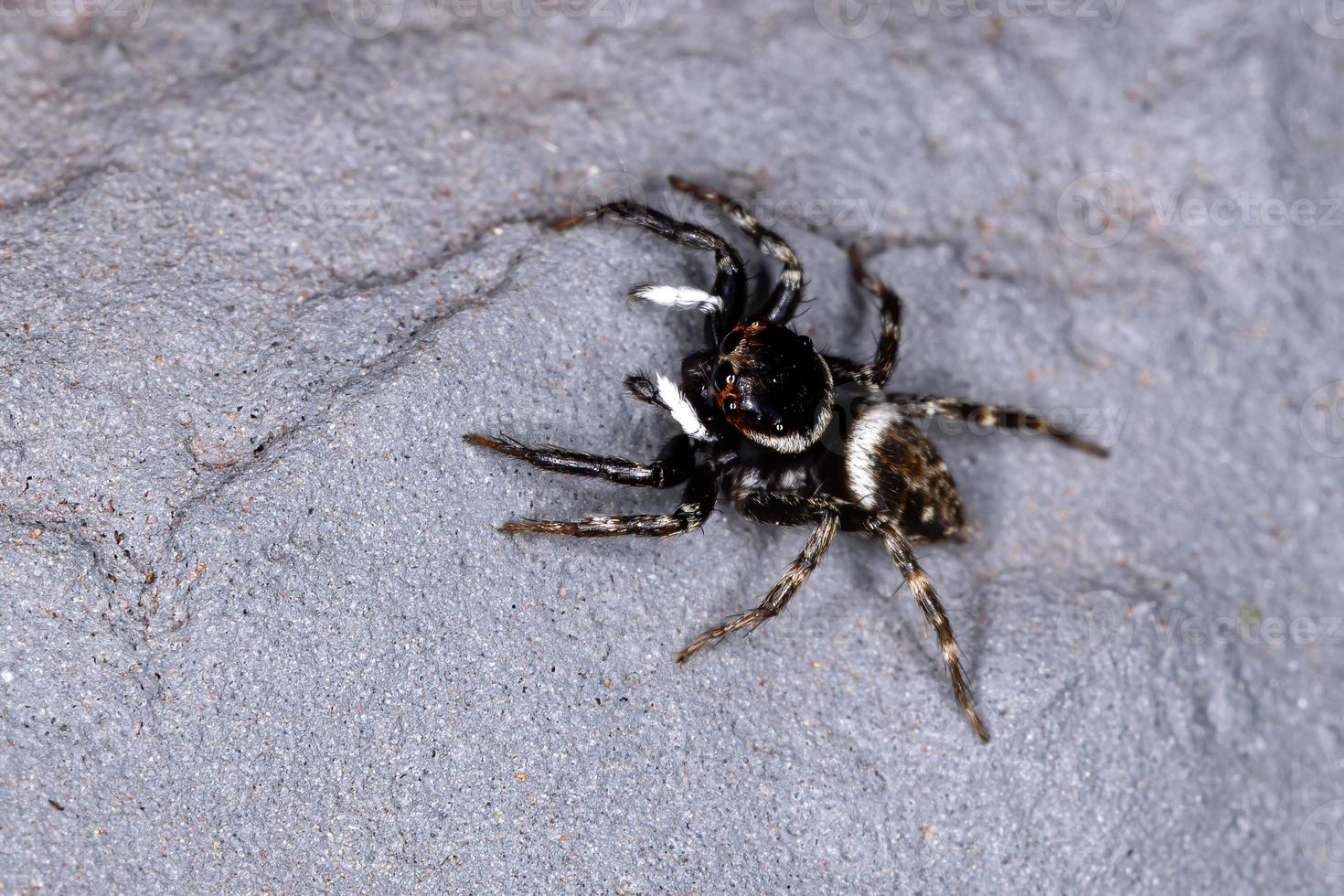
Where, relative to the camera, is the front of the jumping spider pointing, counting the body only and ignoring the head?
to the viewer's left
